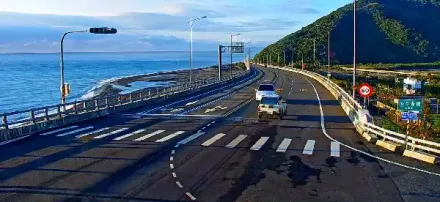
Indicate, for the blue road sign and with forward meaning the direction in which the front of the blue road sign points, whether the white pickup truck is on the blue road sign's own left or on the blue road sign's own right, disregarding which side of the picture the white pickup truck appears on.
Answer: on the blue road sign's own right

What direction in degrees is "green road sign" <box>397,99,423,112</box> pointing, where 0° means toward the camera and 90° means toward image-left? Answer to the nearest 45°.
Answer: approximately 0°

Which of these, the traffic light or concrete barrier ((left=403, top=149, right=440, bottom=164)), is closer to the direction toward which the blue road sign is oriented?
the concrete barrier

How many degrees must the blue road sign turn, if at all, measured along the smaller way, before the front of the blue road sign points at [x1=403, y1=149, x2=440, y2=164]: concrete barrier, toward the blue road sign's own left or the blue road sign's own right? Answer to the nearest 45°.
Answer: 0° — it already faces it

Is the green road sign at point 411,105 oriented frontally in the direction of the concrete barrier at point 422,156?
yes

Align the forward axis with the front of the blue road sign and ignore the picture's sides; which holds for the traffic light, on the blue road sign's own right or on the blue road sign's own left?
on the blue road sign's own right

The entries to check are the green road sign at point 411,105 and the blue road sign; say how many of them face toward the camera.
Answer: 2

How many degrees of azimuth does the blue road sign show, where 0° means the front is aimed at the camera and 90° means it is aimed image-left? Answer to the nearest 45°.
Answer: approximately 0°

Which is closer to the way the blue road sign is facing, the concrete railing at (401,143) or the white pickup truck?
the concrete railing
